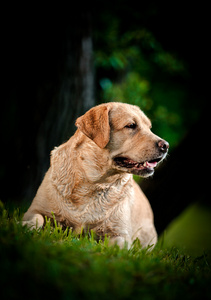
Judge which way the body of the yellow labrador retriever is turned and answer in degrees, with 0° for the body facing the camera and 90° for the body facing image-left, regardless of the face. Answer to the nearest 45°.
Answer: approximately 0°

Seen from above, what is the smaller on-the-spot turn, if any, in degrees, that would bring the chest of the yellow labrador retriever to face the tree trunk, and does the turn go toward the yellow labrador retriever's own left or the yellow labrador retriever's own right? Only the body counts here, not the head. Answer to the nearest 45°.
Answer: approximately 180°
